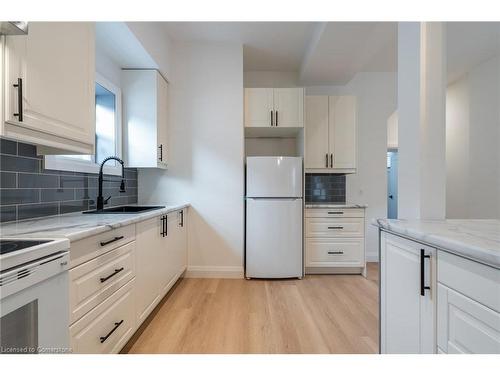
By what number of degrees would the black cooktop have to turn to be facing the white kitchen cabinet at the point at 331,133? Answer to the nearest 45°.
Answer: approximately 45° to its left

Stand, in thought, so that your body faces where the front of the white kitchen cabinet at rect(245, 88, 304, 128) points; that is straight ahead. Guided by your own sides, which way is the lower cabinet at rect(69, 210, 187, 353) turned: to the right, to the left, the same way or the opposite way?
to the left

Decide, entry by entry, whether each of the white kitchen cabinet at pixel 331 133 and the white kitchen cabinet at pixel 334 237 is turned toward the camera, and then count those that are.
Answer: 2

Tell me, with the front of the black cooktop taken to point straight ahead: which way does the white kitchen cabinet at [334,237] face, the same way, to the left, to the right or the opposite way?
to the right

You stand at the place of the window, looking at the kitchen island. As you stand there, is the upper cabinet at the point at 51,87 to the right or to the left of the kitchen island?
right

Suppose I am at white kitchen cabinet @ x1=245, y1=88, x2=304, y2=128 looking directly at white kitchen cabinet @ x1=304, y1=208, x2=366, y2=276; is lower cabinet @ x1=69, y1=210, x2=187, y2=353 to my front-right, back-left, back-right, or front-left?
back-right

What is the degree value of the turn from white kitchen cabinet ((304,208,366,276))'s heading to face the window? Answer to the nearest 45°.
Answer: approximately 45° to its right

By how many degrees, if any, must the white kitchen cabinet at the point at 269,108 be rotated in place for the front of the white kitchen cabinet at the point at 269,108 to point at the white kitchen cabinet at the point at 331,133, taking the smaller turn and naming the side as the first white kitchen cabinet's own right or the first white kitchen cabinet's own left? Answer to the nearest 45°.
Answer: approximately 90° to the first white kitchen cabinet's own left
